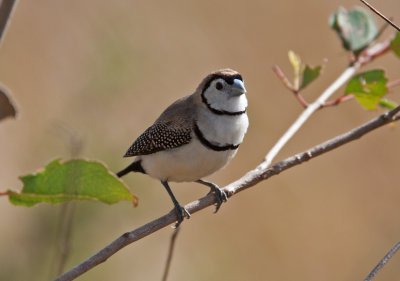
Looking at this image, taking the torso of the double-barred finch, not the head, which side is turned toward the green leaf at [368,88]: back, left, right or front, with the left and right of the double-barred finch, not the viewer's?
front

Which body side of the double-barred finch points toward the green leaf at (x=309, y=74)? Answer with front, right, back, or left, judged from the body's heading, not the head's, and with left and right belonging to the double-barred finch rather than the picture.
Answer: front

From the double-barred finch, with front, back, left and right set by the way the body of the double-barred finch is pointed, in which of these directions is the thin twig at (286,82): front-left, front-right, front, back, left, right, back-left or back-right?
front

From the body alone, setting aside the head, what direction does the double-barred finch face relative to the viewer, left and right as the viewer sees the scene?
facing the viewer and to the right of the viewer

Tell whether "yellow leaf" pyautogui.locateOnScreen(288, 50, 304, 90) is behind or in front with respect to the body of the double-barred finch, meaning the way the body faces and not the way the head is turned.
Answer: in front

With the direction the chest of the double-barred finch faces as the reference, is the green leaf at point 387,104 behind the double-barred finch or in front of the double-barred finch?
in front

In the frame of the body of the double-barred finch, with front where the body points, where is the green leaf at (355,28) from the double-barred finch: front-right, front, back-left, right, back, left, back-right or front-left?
front-left

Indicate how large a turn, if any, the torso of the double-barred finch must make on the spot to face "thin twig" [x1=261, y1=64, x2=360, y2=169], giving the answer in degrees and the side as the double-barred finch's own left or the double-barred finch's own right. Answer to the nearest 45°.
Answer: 0° — it already faces it

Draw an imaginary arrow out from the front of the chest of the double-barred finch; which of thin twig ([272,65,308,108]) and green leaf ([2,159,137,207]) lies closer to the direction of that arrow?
the thin twig
